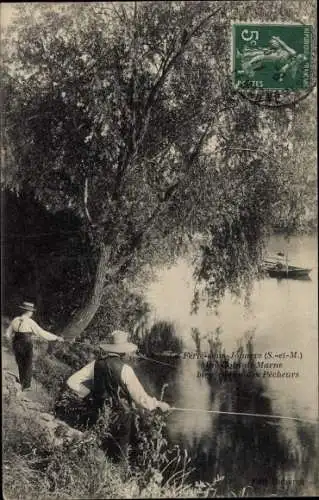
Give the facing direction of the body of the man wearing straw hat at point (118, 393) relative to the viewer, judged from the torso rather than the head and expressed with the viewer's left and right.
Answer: facing away from the viewer and to the right of the viewer

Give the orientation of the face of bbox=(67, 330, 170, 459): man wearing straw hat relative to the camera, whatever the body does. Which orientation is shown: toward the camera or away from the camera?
away from the camera

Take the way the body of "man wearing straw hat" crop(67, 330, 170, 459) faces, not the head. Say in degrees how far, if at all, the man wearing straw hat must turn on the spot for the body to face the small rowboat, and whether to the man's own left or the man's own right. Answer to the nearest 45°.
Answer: approximately 45° to the man's own right
